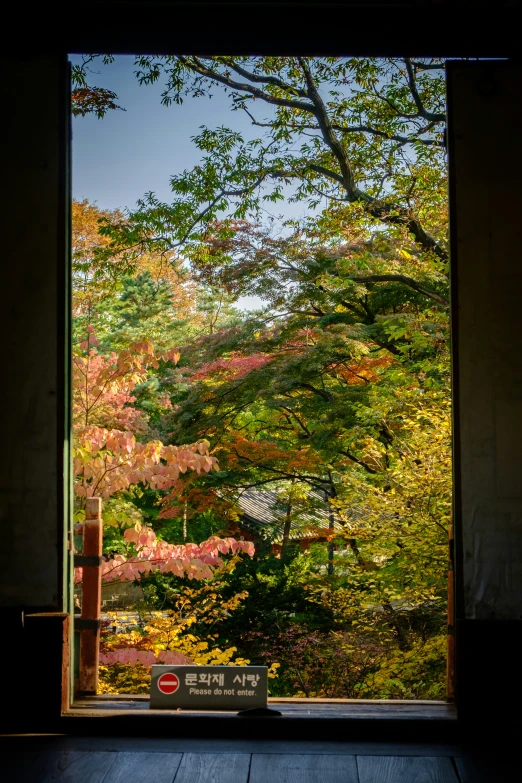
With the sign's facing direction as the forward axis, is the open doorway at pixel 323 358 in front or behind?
behind

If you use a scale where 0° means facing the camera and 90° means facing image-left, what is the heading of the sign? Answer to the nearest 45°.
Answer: approximately 0°

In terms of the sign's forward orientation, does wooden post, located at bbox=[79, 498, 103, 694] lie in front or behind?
behind
